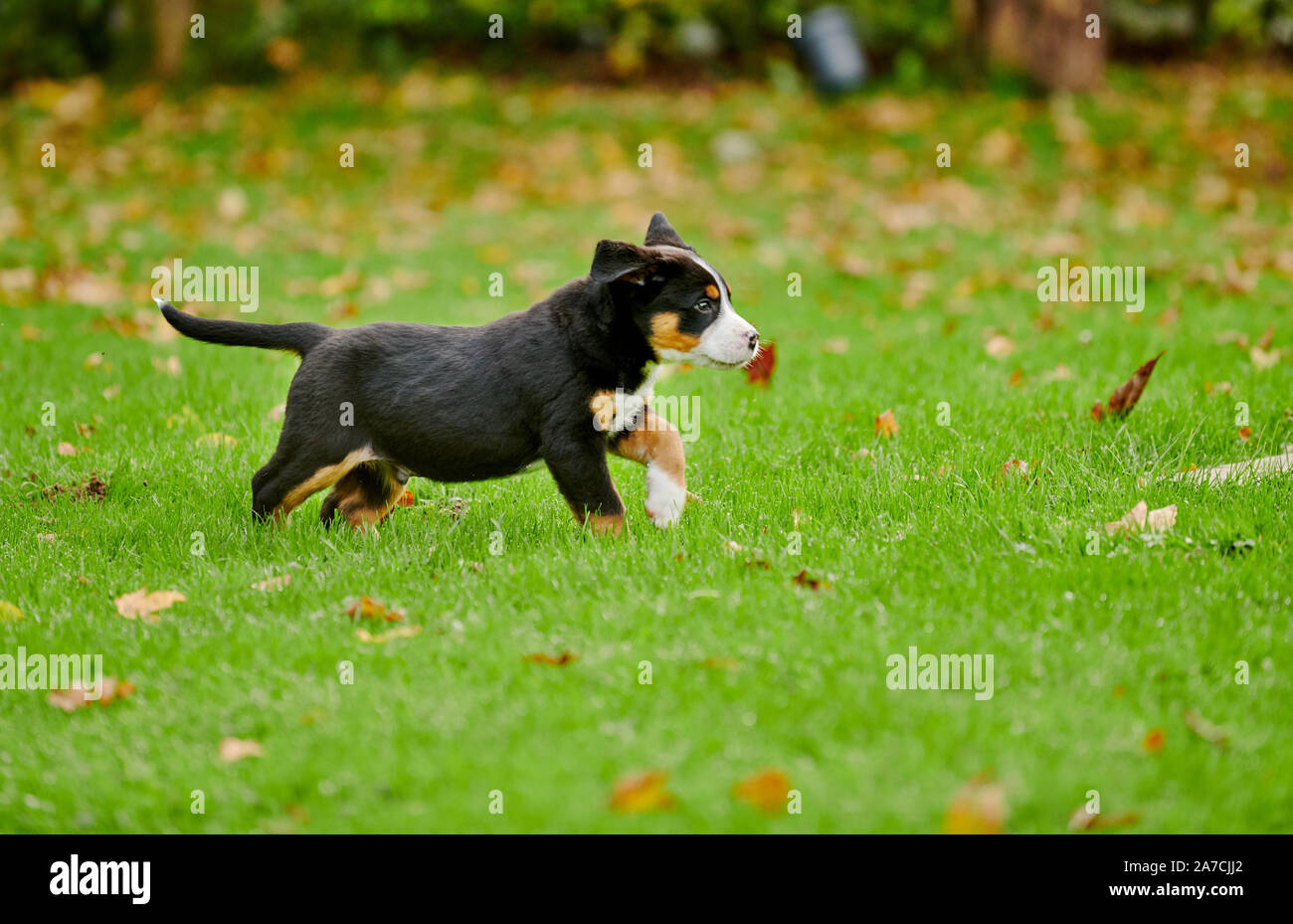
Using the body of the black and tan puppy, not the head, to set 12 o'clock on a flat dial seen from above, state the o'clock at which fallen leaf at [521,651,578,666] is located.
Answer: The fallen leaf is roughly at 3 o'clock from the black and tan puppy.

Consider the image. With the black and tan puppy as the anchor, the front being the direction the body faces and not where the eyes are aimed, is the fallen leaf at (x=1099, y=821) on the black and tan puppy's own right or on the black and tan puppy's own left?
on the black and tan puppy's own right

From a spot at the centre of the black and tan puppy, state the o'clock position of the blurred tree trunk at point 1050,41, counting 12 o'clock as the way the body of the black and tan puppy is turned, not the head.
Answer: The blurred tree trunk is roughly at 10 o'clock from the black and tan puppy.

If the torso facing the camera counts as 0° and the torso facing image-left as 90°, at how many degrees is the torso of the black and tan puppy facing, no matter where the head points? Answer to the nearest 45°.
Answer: approximately 270°

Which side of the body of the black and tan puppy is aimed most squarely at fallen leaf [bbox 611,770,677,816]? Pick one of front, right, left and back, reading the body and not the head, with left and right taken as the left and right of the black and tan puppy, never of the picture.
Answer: right

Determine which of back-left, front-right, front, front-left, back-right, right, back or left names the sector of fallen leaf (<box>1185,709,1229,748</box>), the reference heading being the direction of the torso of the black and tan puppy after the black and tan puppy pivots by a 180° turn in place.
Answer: back-left

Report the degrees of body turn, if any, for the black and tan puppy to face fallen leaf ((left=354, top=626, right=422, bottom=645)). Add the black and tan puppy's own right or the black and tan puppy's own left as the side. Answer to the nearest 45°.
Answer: approximately 135° to the black and tan puppy's own right

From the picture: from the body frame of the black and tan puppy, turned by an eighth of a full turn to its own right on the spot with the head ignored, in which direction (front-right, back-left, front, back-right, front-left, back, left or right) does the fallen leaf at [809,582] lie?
front

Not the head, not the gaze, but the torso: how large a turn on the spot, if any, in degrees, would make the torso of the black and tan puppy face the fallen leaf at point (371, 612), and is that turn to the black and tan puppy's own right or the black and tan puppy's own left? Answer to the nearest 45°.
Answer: approximately 135° to the black and tan puppy's own right

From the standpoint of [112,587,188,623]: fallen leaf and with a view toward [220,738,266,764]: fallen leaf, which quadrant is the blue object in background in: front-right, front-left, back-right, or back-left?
back-left
